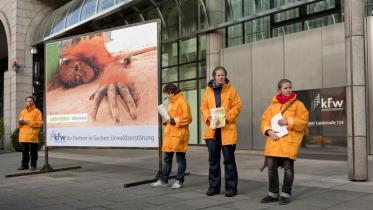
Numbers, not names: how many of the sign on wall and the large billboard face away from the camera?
0

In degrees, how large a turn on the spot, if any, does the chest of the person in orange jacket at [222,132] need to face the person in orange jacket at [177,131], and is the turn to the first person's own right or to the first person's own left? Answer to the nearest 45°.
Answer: approximately 135° to the first person's own right

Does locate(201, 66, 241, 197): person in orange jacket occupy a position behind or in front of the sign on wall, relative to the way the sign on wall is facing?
in front

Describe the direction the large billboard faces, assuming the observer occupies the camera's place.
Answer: facing the viewer and to the left of the viewer

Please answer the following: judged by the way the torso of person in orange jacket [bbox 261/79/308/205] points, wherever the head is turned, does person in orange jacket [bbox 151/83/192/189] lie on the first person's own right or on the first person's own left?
on the first person's own right

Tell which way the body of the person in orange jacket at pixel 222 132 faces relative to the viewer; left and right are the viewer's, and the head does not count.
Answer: facing the viewer

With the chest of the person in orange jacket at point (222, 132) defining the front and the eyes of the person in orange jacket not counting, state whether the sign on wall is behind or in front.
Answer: behind

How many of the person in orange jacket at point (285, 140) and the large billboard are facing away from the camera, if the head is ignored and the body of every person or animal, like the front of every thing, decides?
0
